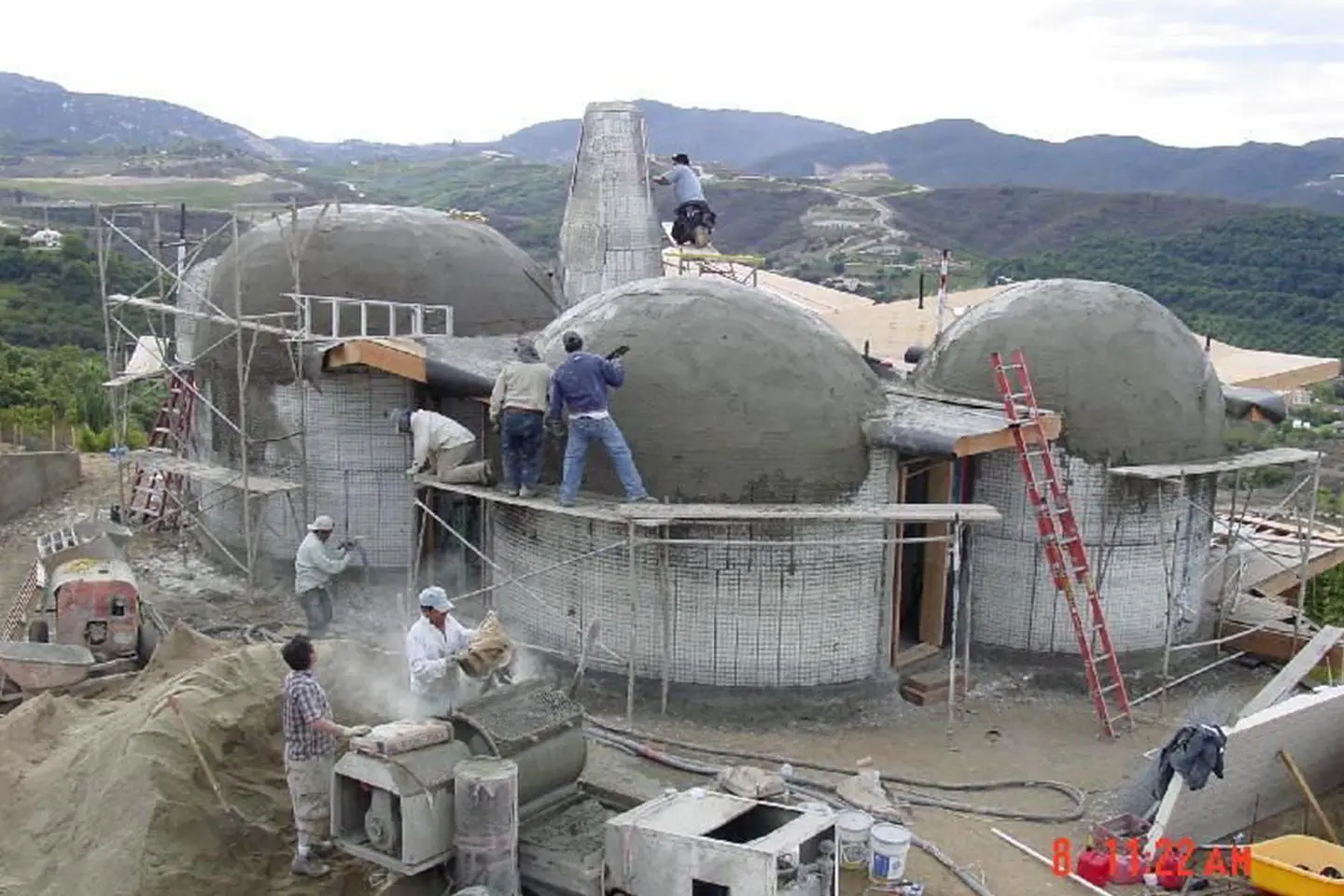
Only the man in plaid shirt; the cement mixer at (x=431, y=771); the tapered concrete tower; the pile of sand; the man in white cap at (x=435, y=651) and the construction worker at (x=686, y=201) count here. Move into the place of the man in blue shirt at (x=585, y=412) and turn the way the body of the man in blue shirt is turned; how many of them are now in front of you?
2

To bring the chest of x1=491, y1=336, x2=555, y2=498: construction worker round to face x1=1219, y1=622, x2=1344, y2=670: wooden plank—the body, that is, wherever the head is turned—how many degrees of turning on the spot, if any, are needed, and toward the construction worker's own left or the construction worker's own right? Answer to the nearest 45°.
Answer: approximately 90° to the construction worker's own right

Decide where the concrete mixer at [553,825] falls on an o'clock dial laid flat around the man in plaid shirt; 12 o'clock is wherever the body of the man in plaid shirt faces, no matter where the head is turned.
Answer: The concrete mixer is roughly at 1 o'clock from the man in plaid shirt.

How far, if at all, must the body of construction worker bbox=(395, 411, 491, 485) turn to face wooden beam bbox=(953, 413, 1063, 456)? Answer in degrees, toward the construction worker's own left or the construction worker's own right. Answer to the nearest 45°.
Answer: approximately 180°

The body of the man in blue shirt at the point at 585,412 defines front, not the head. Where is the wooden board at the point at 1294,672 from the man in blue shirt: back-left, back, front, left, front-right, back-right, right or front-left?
right

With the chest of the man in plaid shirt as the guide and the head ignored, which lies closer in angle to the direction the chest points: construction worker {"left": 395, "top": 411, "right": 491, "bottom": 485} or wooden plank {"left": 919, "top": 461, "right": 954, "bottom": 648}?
the wooden plank

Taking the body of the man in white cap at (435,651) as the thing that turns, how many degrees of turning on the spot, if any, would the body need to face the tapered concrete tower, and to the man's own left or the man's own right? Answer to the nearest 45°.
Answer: approximately 135° to the man's own left

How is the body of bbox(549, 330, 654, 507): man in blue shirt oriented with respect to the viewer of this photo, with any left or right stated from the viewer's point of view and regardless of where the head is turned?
facing away from the viewer

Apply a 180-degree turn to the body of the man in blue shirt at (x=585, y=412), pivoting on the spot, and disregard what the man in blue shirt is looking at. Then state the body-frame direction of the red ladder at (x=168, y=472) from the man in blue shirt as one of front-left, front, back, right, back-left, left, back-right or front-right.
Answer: back-right

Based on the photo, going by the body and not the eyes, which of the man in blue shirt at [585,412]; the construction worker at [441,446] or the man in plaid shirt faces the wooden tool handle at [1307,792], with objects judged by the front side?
the man in plaid shirt

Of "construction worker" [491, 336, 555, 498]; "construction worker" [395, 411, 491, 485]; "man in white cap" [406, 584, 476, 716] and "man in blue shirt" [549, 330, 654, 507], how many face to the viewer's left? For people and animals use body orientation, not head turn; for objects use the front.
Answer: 1

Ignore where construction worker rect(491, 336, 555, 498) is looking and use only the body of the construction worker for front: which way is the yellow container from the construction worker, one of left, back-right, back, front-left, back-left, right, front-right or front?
back-right

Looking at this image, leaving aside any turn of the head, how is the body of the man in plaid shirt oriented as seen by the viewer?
to the viewer's right

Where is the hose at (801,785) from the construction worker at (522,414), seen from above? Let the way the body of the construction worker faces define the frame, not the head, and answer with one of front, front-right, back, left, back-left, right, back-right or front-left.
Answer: back-right

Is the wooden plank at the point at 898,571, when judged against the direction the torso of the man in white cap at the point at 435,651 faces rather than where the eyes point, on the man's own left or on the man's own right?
on the man's own left

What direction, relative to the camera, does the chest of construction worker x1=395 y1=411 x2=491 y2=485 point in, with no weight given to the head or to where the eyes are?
to the viewer's left

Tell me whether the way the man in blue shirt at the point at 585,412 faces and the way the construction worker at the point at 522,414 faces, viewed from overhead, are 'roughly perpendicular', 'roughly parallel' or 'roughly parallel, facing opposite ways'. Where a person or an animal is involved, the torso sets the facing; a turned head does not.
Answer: roughly parallel
